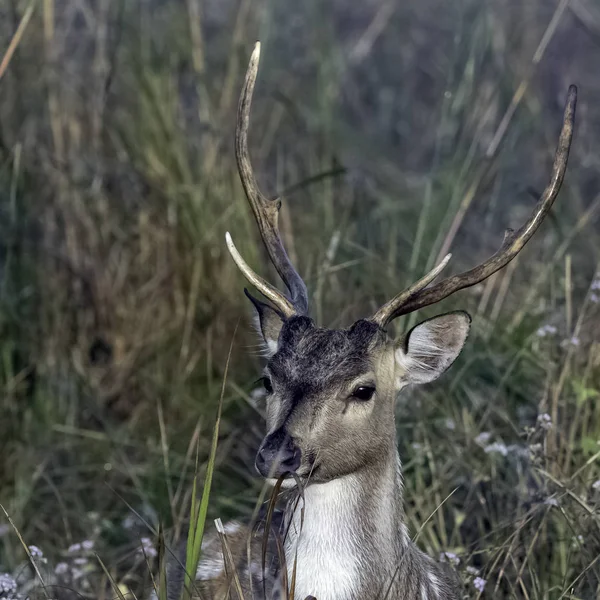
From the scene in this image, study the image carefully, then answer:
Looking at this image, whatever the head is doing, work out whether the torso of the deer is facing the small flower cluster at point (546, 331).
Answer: no

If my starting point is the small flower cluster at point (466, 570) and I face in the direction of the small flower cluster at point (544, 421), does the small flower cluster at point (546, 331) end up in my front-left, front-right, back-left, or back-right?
front-left
